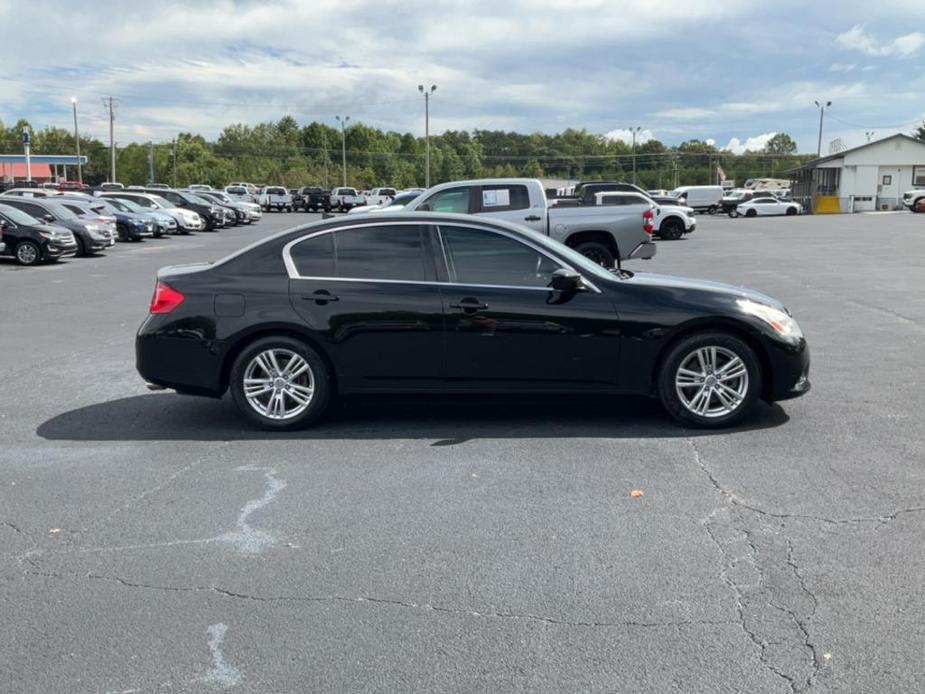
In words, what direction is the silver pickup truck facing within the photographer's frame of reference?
facing to the left of the viewer

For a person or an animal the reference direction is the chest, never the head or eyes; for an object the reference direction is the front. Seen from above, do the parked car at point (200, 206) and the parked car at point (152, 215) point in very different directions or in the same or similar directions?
same or similar directions

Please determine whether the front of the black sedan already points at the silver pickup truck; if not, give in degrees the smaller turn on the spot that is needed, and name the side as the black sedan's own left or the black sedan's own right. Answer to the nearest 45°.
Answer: approximately 90° to the black sedan's own left

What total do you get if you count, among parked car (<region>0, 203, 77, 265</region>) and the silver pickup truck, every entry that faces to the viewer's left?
1

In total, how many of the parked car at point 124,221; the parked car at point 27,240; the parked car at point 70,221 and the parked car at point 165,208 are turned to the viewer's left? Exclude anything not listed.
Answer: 0

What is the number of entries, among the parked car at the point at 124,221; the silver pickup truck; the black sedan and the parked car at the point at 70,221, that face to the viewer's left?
1

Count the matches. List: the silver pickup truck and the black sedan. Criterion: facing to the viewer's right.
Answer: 1

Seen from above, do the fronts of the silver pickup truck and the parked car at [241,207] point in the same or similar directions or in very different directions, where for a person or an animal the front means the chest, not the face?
very different directions

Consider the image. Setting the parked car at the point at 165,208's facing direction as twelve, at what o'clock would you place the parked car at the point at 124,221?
the parked car at the point at 124,221 is roughly at 2 o'clock from the parked car at the point at 165,208.

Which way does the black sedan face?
to the viewer's right

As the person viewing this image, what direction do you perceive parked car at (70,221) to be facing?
facing the viewer and to the right of the viewer

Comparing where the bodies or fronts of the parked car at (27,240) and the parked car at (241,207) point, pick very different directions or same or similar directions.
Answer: same or similar directions
